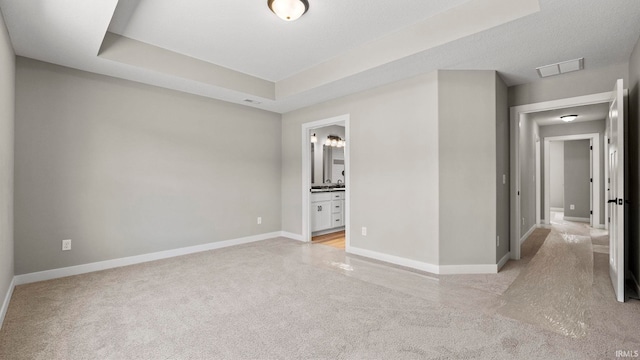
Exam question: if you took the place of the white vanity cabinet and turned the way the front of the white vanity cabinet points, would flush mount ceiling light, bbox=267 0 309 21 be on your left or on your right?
on your right

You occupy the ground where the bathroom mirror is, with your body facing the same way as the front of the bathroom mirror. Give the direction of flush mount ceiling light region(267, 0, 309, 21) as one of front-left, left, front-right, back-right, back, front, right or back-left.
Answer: front-right

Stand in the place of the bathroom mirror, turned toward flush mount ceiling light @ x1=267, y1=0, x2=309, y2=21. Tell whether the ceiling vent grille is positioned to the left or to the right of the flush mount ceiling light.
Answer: left

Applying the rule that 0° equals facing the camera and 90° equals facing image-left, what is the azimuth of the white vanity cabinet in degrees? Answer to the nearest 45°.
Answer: approximately 315°
